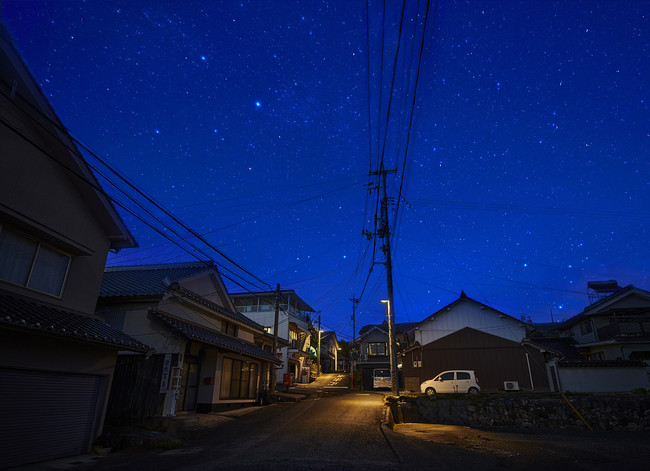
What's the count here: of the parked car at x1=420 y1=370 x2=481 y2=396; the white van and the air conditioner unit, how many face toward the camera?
2

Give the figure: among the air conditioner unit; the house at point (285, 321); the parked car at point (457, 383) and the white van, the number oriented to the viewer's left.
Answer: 1

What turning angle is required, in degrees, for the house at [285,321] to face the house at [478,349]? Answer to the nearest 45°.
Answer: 0° — it already faces it

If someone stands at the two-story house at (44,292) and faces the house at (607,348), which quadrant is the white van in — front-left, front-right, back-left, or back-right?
front-left

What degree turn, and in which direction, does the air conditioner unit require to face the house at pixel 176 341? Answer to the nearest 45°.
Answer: approximately 45° to its right

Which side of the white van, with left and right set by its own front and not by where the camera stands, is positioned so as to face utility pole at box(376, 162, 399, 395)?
front

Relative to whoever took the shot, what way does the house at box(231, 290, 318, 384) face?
facing the viewer and to the right of the viewer

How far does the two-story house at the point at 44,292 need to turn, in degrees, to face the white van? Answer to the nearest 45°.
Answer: approximately 90° to its left

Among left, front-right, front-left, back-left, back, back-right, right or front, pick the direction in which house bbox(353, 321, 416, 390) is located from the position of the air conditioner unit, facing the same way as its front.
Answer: back-right

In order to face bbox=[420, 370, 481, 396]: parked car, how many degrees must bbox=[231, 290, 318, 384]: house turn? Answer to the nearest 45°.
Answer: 0° — it already faces it

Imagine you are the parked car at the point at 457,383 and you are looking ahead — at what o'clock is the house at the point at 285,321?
The house is roughly at 1 o'clock from the parked car.

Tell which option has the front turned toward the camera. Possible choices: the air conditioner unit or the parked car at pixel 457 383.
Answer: the air conditioner unit

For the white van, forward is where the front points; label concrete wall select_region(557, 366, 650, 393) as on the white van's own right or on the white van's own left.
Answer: on the white van's own left

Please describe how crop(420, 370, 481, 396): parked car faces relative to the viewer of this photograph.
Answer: facing to the left of the viewer

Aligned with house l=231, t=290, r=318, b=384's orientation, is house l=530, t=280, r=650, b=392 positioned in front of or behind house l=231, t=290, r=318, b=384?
in front

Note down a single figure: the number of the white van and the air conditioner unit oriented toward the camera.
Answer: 2

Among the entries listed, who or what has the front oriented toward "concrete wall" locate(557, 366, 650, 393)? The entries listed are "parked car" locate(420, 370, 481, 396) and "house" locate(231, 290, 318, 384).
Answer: the house

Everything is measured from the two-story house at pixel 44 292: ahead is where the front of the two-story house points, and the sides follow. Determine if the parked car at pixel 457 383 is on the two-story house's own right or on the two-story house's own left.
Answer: on the two-story house's own left
